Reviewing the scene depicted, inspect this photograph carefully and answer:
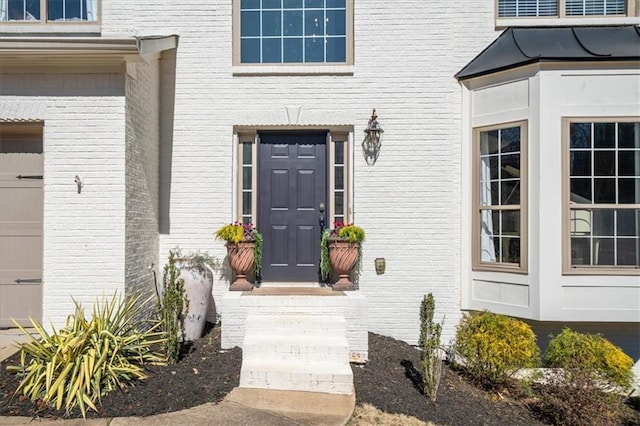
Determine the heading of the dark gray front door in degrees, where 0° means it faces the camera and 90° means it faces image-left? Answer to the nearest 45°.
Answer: approximately 0°

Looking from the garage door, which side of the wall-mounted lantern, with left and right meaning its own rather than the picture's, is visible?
right

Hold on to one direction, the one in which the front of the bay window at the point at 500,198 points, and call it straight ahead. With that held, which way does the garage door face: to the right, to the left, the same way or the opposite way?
to the left

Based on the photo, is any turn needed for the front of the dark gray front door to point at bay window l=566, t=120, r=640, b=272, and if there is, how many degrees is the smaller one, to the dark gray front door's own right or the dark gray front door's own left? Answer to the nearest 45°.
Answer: approximately 90° to the dark gray front door's own left

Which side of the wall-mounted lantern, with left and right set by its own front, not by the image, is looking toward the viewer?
front

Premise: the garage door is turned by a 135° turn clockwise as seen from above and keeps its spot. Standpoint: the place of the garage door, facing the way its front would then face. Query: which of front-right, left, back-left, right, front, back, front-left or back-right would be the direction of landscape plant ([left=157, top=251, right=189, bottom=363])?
back

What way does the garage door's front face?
toward the camera

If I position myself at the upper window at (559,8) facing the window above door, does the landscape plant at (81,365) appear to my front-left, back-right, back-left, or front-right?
front-left

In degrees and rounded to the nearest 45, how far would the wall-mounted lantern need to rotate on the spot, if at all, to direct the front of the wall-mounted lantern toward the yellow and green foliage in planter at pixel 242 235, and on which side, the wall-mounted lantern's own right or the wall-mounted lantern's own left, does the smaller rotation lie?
approximately 90° to the wall-mounted lantern's own right

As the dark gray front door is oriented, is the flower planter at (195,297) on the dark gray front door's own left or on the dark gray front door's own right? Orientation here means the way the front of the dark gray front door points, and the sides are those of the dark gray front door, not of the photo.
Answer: on the dark gray front door's own right

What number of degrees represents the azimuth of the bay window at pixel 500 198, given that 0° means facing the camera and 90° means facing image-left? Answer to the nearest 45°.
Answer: approximately 45°

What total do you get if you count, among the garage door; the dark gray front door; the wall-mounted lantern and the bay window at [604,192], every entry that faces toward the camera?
4
